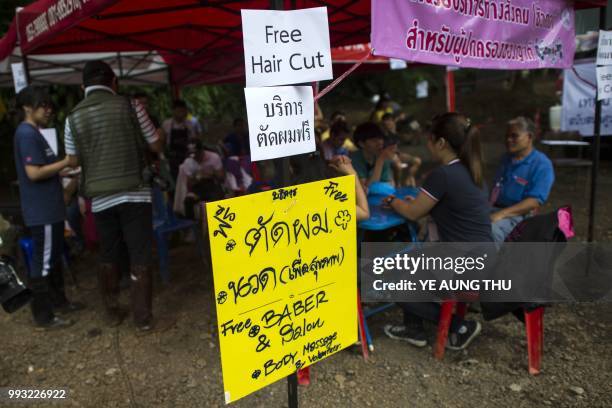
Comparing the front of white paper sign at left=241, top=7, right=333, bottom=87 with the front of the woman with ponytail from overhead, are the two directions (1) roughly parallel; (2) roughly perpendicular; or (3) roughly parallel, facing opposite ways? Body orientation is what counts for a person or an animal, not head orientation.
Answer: roughly perpendicular

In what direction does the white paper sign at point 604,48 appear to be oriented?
toward the camera

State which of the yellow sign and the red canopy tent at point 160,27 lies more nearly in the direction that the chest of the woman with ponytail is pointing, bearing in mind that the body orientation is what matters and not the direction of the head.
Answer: the red canopy tent

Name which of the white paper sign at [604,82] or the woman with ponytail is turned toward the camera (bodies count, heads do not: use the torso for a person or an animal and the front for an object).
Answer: the white paper sign

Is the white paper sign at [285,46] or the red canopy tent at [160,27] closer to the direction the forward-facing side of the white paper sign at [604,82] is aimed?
the white paper sign

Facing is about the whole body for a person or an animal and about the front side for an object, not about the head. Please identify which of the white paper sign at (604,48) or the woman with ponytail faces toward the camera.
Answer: the white paper sign

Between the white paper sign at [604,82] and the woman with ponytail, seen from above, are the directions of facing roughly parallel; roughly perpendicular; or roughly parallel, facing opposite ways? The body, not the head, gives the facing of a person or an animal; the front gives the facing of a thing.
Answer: roughly perpendicular

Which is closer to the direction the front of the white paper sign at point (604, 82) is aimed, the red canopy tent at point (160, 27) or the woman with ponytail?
the woman with ponytail

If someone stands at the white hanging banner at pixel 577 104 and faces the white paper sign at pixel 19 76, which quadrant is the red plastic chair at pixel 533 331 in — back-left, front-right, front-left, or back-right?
front-left

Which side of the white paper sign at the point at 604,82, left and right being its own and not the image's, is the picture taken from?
front
